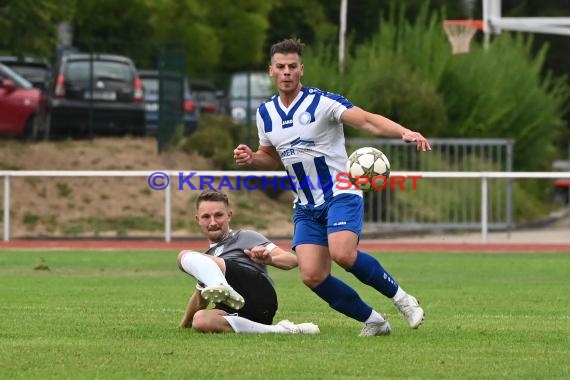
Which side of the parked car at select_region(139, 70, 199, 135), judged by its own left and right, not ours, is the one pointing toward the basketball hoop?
right

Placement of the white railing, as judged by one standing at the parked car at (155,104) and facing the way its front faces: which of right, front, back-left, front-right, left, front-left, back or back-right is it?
back

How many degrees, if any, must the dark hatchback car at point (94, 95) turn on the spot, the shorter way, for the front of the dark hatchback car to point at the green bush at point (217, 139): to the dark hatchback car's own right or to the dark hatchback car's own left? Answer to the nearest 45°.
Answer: approximately 90° to the dark hatchback car's own right

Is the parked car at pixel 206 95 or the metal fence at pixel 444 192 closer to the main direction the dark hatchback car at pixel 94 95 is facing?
the parked car

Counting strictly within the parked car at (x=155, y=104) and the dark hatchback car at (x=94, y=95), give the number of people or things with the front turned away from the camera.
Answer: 2

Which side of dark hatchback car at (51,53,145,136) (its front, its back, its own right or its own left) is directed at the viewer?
back

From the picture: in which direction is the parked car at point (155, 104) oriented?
away from the camera

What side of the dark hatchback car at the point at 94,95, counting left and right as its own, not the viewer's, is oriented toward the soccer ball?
back

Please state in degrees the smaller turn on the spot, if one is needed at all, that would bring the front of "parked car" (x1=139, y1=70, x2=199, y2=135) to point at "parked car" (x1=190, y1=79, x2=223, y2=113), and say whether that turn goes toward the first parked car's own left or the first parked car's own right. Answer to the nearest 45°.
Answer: approximately 45° to the first parked car's own right
